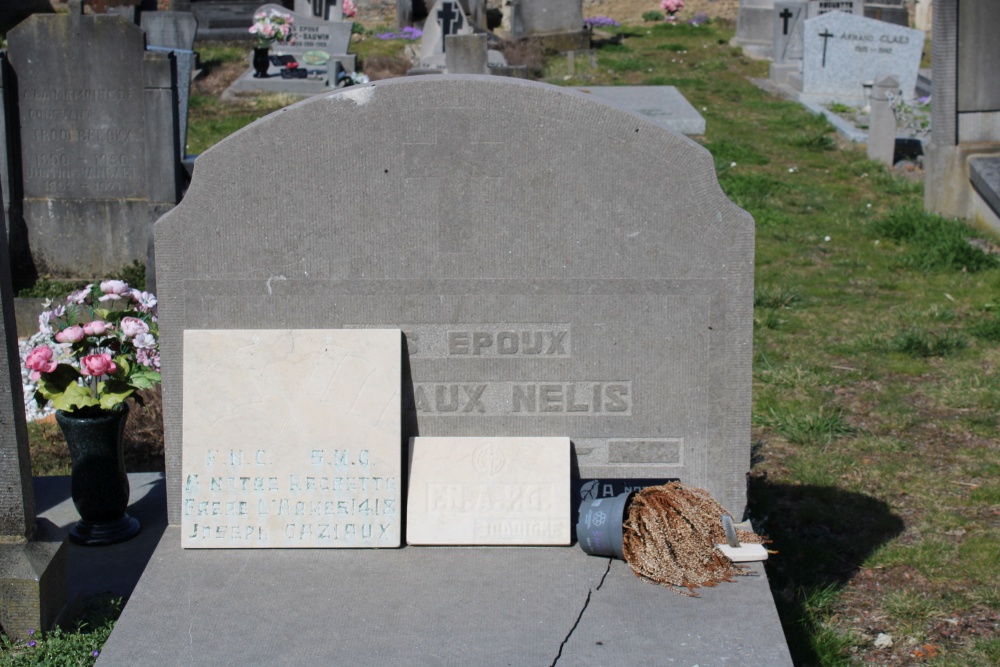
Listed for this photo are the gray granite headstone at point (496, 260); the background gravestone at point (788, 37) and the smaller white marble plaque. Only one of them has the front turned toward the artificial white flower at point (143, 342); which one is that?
the background gravestone

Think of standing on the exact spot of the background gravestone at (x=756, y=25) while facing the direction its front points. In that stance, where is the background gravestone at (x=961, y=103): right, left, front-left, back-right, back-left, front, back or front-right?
front

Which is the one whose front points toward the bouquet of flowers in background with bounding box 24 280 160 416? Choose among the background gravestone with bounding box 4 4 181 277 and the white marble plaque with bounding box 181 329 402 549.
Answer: the background gravestone

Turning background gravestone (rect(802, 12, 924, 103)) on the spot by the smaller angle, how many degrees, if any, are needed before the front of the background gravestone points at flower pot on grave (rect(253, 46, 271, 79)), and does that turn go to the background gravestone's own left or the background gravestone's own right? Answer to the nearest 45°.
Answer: approximately 90° to the background gravestone's own right

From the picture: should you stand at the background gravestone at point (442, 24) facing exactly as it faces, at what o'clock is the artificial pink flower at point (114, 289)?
The artificial pink flower is roughly at 12 o'clock from the background gravestone.

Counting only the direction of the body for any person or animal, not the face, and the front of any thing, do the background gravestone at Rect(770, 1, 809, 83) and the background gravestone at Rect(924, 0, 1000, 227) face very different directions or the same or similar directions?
same or similar directions

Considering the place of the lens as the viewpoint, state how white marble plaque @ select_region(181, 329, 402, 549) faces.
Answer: facing the viewer

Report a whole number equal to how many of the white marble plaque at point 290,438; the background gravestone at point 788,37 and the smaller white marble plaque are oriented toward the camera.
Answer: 3

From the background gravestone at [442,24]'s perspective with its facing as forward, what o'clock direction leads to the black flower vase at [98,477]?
The black flower vase is roughly at 12 o'clock from the background gravestone.

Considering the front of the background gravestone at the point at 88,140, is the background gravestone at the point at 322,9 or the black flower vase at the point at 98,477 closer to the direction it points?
the black flower vase

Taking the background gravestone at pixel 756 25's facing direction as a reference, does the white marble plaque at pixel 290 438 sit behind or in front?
in front

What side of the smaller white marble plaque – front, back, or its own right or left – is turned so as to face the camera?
front

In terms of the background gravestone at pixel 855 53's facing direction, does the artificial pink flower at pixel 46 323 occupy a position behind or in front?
in front

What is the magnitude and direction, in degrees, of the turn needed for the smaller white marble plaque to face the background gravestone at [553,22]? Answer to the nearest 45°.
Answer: approximately 180°

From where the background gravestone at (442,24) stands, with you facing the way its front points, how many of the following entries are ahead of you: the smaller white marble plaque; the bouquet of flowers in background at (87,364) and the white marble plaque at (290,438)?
3

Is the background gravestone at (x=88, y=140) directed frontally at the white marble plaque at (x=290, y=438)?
yes

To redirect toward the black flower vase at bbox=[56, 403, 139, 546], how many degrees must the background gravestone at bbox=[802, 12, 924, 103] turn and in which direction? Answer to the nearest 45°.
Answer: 0° — it already faces it

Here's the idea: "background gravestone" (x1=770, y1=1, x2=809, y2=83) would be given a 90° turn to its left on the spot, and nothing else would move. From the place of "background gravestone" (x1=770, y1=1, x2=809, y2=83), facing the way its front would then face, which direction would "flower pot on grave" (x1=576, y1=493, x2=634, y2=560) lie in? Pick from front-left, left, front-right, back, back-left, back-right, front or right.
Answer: right

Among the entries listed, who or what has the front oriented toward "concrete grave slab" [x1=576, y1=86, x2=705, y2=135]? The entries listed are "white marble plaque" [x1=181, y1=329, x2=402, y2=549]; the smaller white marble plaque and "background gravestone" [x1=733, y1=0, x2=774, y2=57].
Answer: the background gravestone
